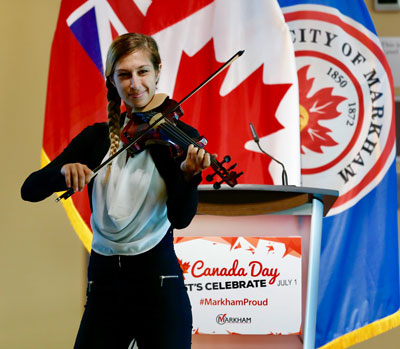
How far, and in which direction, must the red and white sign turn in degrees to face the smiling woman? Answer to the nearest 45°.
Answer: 0° — it already faces them

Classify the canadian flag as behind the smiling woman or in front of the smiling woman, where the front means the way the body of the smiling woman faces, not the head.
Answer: behind

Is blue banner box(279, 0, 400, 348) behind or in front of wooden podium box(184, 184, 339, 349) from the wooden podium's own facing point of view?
behind

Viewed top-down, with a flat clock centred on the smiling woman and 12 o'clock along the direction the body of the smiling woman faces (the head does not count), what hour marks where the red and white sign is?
The red and white sign is roughly at 7 o'clock from the smiling woman.

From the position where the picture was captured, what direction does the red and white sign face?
facing the viewer

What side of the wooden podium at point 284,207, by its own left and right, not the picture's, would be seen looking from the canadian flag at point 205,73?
back

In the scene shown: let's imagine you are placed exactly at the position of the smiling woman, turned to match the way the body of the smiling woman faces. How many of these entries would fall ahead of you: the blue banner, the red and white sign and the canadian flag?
0

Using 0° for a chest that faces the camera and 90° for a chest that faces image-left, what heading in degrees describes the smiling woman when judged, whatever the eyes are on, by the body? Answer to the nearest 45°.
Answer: approximately 0°

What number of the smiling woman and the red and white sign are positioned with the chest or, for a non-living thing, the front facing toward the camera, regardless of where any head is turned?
2

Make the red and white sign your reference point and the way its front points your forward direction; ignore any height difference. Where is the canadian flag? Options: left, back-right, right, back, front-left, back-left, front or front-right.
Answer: back

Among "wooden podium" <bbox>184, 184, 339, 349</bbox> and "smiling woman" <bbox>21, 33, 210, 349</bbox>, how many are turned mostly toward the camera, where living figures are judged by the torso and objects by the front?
2

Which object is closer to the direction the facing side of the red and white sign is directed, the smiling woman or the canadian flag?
the smiling woman

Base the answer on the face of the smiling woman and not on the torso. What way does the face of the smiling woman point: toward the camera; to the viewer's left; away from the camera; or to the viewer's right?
toward the camera

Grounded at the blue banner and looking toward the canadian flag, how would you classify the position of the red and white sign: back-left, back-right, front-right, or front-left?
front-left

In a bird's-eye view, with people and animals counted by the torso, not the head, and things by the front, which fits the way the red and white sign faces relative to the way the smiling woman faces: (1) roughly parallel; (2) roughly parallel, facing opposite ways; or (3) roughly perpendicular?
roughly parallel
